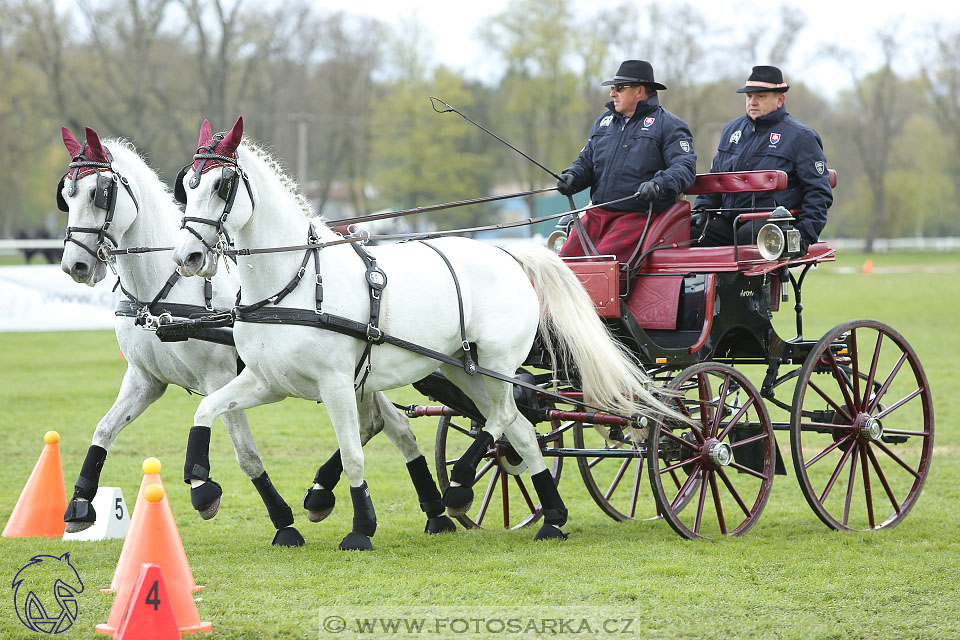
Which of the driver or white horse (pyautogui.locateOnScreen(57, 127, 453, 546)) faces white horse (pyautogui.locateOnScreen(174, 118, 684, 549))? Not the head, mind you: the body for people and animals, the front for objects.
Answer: the driver

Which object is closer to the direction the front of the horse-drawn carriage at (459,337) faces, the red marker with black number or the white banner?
the red marker with black number

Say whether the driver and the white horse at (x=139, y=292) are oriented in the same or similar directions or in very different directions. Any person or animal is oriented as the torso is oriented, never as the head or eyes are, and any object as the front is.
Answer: same or similar directions

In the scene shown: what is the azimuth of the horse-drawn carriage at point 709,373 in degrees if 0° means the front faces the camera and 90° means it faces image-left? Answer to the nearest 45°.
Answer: approximately 45°

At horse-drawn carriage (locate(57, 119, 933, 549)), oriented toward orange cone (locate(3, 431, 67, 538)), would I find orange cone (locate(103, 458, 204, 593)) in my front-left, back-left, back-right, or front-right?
front-left

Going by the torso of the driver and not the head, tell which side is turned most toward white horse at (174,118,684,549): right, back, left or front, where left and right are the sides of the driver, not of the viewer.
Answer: front

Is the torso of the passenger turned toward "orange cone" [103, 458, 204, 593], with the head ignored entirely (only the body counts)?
yes

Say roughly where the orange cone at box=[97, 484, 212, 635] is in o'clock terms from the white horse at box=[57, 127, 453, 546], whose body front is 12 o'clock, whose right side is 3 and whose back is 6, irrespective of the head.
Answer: The orange cone is roughly at 10 o'clock from the white horse.

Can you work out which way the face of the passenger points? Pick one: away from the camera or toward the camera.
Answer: toward the camera

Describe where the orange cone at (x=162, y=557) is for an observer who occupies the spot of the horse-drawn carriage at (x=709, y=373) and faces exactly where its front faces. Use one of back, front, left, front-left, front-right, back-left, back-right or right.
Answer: front

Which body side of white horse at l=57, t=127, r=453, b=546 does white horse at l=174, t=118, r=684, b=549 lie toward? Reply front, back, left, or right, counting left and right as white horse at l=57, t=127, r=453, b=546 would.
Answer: left

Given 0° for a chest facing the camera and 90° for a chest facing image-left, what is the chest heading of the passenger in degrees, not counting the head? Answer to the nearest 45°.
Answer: approximately 45°

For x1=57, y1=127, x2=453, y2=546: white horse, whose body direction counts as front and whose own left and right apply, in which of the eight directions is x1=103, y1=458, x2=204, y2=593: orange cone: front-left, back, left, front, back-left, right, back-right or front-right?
front-left

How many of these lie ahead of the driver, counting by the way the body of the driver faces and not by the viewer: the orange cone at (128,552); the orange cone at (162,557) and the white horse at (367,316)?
3

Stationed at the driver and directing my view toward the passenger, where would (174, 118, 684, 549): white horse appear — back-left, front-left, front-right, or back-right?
back-right

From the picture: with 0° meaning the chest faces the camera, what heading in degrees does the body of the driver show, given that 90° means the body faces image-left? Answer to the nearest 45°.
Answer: approximately 45°

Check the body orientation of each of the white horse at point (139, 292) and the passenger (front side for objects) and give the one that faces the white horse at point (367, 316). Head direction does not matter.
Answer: the passenger
